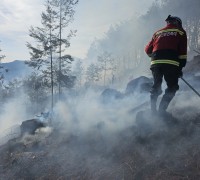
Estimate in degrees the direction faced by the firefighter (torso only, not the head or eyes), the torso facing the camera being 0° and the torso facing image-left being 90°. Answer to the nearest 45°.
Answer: approximately 180°
